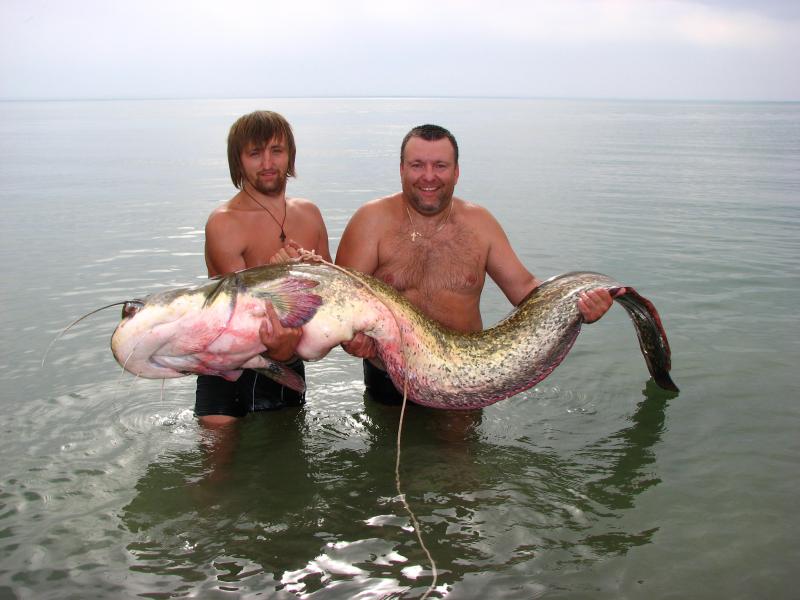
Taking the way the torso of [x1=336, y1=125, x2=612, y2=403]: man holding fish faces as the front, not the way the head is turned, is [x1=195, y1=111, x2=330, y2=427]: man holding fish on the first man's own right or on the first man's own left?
on the first man's own right

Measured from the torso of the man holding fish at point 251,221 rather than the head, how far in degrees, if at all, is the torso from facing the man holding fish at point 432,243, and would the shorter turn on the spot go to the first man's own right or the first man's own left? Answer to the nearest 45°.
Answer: approximately 45° to the first man's own left

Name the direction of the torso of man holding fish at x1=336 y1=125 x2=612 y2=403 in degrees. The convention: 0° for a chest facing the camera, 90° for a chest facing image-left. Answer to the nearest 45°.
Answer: approximately 0°

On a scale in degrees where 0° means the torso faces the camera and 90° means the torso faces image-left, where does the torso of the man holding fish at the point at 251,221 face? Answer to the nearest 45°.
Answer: approximately 315°

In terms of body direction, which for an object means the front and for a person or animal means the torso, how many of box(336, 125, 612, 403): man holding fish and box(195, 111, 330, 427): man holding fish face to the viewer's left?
0
